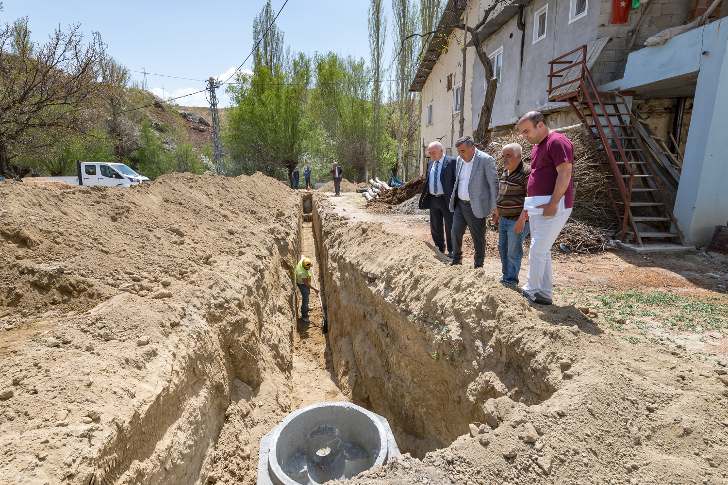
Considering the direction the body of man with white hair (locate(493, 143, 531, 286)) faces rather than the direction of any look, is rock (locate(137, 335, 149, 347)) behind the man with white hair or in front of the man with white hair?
in front

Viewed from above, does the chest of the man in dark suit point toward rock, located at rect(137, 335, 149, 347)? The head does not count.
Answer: yes

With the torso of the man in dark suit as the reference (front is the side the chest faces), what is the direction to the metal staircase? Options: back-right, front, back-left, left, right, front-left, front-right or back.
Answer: back

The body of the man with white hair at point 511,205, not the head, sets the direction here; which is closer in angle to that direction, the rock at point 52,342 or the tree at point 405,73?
the rock

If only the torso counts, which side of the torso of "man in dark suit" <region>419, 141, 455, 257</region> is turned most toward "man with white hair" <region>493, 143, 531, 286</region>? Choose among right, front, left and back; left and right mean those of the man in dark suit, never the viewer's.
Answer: left

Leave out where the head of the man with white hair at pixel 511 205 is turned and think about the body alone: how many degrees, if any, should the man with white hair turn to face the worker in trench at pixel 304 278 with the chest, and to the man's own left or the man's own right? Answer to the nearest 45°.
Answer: approximately 90° to the man's own right

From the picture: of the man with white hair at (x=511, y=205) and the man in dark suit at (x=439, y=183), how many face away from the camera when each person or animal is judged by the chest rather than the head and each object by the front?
0

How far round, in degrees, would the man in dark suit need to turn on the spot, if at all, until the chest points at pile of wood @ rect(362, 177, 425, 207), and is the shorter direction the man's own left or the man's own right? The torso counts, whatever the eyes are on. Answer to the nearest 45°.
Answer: approximately 135° to the man's own right

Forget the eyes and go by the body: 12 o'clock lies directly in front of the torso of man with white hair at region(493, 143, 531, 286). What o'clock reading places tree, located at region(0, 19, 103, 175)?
The tree is roughly at 2 o'clock from the man with white hair.

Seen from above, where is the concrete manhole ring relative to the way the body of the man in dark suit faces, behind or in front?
in front

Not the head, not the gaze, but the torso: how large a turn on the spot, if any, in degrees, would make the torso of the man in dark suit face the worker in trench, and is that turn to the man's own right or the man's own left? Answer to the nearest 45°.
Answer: approximately 90° to the man's own right

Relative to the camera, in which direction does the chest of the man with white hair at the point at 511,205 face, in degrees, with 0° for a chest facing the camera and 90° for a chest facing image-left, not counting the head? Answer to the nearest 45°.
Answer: approximately 45°

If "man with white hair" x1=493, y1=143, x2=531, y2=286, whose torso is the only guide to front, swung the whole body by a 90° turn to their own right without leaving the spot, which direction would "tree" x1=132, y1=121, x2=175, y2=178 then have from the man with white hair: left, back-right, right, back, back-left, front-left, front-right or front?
front

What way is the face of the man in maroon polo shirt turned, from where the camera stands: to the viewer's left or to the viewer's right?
to the viewer's left

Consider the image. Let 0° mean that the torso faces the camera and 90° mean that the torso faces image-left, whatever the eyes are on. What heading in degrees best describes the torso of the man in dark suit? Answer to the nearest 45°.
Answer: approximately 45°
